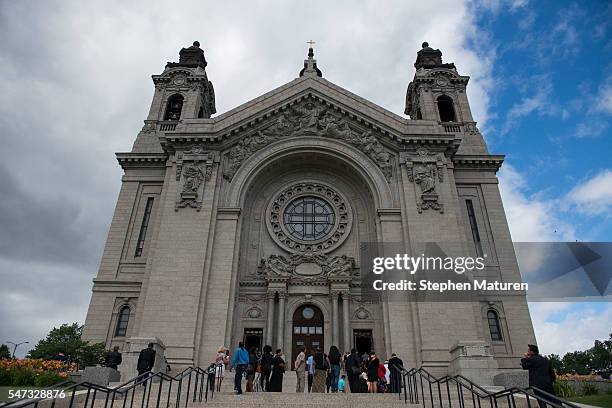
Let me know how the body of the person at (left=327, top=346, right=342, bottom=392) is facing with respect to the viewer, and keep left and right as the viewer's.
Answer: facing away from the viewer

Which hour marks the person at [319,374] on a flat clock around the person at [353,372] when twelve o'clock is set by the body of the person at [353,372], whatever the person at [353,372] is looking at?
the person at [319,374] is roughly at 9 o'clock from the person at [353,372].

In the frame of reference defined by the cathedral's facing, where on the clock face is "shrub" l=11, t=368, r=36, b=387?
The shrub is roughly at 2 o'clock from the cathedral.

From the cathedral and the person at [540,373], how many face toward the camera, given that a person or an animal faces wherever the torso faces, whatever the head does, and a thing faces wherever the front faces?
1

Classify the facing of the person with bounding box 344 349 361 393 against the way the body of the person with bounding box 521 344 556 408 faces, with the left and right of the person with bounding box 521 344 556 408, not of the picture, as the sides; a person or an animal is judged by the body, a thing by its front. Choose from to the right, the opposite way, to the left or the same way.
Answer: to the right

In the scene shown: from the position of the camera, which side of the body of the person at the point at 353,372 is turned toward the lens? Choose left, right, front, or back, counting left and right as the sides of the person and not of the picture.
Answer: back
